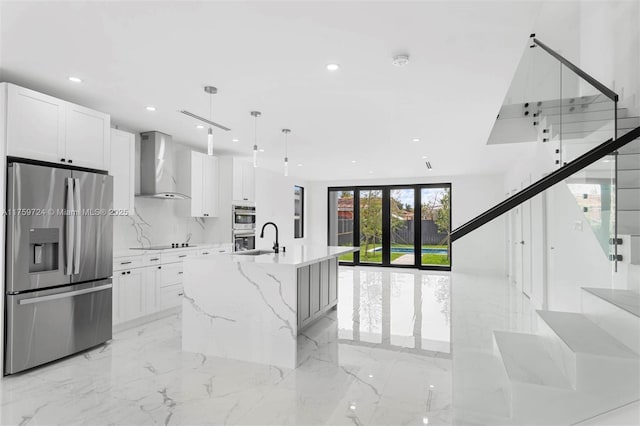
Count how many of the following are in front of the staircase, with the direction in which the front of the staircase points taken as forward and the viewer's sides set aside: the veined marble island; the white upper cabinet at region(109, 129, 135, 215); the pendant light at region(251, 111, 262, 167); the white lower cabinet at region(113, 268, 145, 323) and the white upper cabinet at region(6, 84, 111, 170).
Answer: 5

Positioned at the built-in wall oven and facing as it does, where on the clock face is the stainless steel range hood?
The stainless steel range hood is roughly at 3 o'clock from the built-in wall oven.

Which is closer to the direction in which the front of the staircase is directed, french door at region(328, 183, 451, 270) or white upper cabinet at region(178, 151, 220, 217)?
the white upper cabinet

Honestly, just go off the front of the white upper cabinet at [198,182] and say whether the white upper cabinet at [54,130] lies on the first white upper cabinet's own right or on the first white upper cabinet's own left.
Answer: on the first white upper cabinet's own right

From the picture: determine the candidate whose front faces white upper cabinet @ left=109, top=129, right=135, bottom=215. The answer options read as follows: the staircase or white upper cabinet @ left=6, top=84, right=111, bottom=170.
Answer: the staircase

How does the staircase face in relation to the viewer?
to the viewer's left

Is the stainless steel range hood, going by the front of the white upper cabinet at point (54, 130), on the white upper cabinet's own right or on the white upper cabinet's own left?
on the white upper cabinet's own left

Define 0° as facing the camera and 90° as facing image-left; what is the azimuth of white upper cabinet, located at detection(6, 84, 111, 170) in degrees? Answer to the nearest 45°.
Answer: approximately 315°

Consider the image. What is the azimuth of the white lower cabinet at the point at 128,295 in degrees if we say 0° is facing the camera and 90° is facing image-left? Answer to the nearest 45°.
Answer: approximately 315°

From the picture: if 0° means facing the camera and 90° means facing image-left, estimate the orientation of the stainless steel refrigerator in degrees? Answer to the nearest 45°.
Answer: approximately 315°

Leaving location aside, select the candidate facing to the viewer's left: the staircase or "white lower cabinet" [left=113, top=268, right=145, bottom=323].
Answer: the staircase
